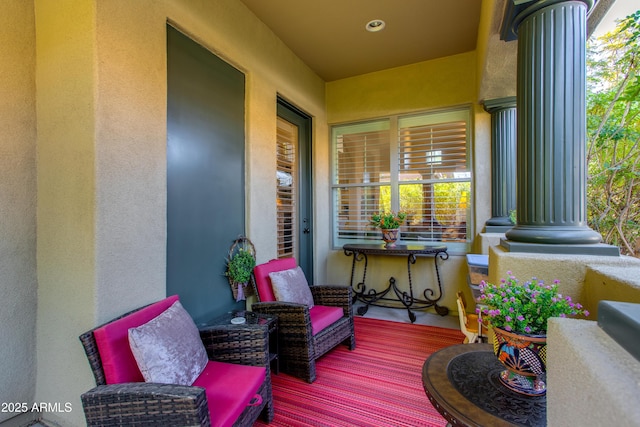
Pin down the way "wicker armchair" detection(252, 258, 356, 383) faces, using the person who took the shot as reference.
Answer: facing the viewer and to the right of the viewer

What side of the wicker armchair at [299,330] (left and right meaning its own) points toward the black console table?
left

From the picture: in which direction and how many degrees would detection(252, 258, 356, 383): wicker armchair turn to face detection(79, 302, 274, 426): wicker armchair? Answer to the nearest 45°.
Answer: approximately 90° to its right

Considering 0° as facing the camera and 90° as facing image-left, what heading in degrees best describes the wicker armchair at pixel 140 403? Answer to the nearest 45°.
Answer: approximately 315°

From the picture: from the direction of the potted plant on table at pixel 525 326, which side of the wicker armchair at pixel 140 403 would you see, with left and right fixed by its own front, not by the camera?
front

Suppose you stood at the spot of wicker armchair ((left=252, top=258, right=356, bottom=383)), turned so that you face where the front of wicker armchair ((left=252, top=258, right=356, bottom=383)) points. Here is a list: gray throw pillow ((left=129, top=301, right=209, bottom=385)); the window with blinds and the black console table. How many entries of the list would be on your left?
2

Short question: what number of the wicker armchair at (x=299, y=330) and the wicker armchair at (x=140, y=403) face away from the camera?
0

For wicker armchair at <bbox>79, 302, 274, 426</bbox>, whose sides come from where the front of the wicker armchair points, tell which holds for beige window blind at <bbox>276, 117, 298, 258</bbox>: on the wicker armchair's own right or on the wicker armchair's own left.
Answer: on the wicker armchair's own left

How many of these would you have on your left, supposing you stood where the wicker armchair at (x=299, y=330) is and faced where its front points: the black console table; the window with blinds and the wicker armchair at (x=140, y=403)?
2

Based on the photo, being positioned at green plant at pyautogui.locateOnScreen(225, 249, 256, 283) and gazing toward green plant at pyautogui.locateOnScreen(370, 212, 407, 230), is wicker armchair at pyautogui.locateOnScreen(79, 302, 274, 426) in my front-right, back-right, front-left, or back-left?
back-right

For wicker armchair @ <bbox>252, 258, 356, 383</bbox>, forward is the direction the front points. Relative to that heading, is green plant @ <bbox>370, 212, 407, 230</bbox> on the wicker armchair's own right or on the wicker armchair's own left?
on the wicker armchair's own left

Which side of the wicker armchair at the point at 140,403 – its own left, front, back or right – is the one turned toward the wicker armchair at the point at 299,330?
left
